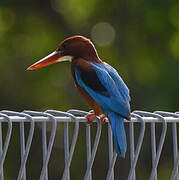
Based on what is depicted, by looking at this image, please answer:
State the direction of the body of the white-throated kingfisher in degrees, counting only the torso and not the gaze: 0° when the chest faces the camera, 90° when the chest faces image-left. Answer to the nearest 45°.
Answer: approximately 90°
